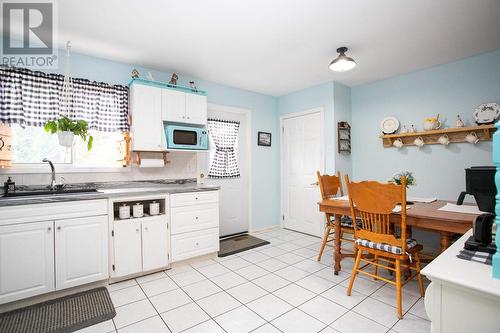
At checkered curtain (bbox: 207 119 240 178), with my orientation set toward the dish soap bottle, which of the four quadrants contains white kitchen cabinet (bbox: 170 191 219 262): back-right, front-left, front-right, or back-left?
front-left

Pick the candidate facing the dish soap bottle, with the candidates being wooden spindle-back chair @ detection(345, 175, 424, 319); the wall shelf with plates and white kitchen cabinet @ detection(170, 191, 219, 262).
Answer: the wall shelf with plates

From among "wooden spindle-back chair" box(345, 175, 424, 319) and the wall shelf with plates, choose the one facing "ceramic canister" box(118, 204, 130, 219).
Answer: the wall shelf with plates

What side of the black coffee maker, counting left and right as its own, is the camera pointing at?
left

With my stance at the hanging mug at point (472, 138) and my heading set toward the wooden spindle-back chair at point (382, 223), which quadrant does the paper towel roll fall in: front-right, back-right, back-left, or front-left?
front-right

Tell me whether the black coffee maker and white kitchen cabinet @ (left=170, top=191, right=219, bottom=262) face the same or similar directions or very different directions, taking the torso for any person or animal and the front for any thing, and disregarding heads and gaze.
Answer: very different directions

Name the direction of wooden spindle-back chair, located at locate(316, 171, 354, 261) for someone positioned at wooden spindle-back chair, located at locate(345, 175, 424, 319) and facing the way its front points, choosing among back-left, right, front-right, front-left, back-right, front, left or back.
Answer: left

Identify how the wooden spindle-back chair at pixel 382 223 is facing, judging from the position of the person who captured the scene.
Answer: facing away from the viewer and to the right of the viewer

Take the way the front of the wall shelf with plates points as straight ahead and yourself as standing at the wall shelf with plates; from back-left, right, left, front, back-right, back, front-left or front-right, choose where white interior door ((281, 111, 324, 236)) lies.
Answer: front-right

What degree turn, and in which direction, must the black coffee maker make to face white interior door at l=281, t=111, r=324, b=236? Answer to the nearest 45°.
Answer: approximately 45° to its right

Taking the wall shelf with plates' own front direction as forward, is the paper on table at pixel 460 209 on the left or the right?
on its left

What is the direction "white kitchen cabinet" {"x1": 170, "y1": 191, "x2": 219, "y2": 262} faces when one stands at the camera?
facing the viewer and to the right of the viewer

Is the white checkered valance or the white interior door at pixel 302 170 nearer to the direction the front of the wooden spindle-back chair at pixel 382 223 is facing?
the white interior door

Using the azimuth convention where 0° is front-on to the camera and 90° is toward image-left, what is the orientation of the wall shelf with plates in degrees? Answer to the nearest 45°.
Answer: approximately 45°

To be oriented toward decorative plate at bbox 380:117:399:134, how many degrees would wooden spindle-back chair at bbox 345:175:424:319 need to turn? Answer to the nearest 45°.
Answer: approximately 45° to its left
